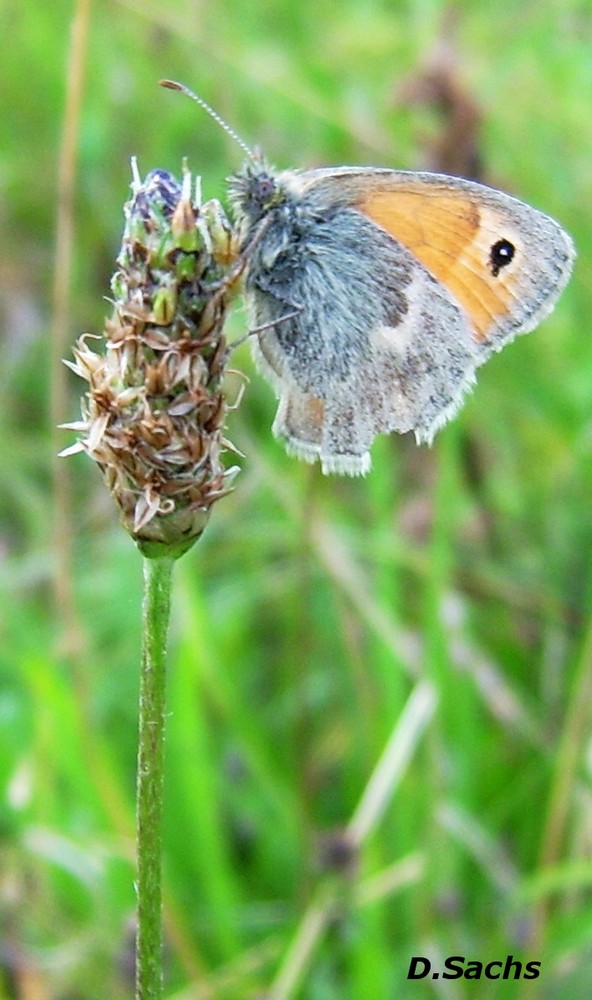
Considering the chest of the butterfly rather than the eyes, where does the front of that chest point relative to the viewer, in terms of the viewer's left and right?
facing to the left of the viewer
